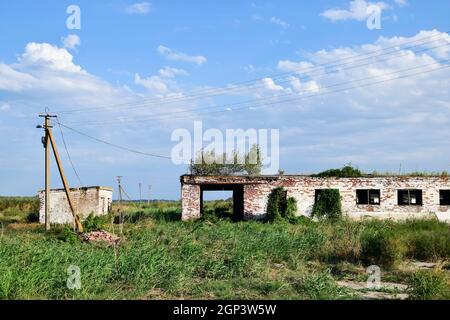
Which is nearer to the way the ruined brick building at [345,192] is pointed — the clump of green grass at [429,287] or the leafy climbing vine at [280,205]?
the clump of green grass

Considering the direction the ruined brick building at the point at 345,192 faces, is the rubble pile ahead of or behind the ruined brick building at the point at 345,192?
ahead

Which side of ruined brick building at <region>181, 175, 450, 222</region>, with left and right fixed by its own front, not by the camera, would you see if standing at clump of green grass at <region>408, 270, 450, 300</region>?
front

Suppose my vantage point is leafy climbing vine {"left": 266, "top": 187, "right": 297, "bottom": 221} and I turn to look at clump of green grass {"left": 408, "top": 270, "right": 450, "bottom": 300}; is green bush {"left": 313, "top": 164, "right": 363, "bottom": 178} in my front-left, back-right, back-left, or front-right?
back-left

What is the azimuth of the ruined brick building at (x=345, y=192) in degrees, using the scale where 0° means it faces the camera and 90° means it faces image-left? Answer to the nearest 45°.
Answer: approximately 0°
